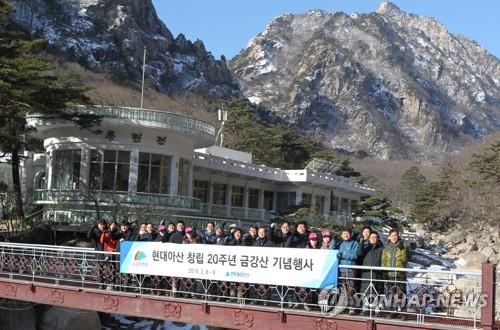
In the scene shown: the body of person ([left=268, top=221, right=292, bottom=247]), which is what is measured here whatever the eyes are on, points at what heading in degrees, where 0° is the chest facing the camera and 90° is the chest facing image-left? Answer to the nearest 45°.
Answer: approximately 0°

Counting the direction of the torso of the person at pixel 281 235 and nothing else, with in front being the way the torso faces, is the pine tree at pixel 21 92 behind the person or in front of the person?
behind

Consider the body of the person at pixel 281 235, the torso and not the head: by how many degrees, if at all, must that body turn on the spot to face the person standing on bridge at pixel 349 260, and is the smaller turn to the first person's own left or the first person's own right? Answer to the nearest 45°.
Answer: approximately 45° to the first person's own left

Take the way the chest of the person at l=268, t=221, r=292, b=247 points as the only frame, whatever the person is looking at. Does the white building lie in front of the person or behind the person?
behind
